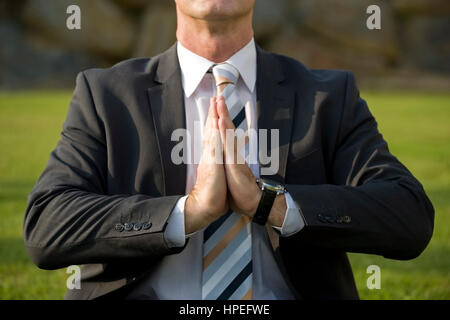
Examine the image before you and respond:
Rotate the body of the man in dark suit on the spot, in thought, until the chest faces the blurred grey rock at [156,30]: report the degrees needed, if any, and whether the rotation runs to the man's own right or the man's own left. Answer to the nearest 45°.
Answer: approximately 180°

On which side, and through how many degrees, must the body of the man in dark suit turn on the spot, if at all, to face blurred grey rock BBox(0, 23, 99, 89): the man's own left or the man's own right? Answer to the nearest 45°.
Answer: approximately 180°

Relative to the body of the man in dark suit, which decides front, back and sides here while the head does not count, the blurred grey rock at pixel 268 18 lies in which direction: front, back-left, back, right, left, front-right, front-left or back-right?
back

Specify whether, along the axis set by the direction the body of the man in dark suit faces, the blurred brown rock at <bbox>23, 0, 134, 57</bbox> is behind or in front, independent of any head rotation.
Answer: behind

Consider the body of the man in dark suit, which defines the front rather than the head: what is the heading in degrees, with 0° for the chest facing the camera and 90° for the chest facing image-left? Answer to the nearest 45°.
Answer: approximately 0°

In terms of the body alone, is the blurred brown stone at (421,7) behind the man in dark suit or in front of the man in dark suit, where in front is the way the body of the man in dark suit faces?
behind

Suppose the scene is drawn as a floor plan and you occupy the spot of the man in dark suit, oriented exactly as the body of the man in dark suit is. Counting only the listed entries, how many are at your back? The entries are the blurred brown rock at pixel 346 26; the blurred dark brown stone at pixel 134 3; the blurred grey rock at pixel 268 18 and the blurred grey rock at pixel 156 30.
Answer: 4

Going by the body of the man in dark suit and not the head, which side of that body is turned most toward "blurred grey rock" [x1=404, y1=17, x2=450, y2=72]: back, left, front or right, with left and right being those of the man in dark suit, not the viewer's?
back

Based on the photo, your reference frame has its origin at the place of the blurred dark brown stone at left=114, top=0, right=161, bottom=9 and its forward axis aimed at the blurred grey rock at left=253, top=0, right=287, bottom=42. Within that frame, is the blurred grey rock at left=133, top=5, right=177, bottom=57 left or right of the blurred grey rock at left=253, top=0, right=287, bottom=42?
right

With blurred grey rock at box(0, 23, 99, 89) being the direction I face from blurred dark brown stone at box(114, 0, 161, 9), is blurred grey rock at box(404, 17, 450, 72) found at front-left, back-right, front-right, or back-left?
back-left
